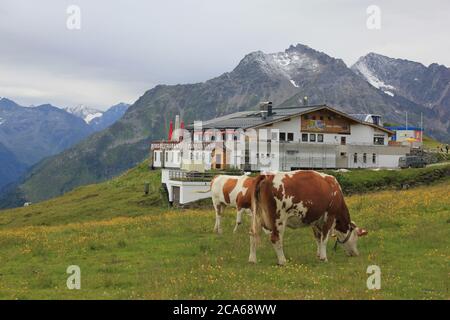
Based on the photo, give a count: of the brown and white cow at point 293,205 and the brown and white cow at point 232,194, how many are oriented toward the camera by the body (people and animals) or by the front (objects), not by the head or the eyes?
0

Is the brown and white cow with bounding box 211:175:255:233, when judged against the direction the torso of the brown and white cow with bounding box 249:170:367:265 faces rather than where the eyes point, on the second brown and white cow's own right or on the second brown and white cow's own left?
on the second brown and white cow's own left

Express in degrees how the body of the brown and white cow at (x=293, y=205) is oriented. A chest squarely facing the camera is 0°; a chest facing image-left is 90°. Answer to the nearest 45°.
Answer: approximately 225°
